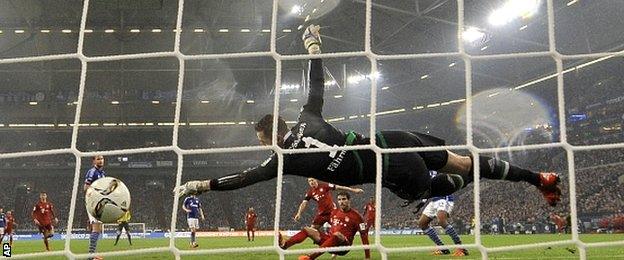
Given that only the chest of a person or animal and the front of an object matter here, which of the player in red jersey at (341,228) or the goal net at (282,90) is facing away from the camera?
the goal net

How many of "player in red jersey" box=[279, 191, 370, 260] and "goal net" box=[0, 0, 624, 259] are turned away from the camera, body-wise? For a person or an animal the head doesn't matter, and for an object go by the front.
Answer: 1

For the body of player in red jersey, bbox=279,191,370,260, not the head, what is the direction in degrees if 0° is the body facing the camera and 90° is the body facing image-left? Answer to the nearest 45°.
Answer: approximately 45°

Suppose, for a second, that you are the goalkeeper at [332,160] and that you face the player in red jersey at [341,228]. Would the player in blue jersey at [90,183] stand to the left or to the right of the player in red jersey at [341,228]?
left

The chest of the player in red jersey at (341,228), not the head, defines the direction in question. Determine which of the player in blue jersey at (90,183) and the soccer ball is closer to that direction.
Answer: the soccer ball

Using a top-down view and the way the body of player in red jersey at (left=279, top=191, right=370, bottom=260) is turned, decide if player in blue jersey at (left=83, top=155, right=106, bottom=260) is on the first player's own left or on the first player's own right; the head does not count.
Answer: on the first player's own right

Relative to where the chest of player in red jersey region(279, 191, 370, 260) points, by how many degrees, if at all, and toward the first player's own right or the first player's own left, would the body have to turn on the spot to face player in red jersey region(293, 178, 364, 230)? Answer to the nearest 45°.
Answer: approximately 135° to the first player's own right

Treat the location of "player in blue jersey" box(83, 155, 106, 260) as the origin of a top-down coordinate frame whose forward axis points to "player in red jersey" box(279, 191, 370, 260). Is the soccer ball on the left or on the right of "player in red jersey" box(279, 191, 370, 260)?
right

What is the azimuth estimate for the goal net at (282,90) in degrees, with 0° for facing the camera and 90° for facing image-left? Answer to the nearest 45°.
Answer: approximately 180°
